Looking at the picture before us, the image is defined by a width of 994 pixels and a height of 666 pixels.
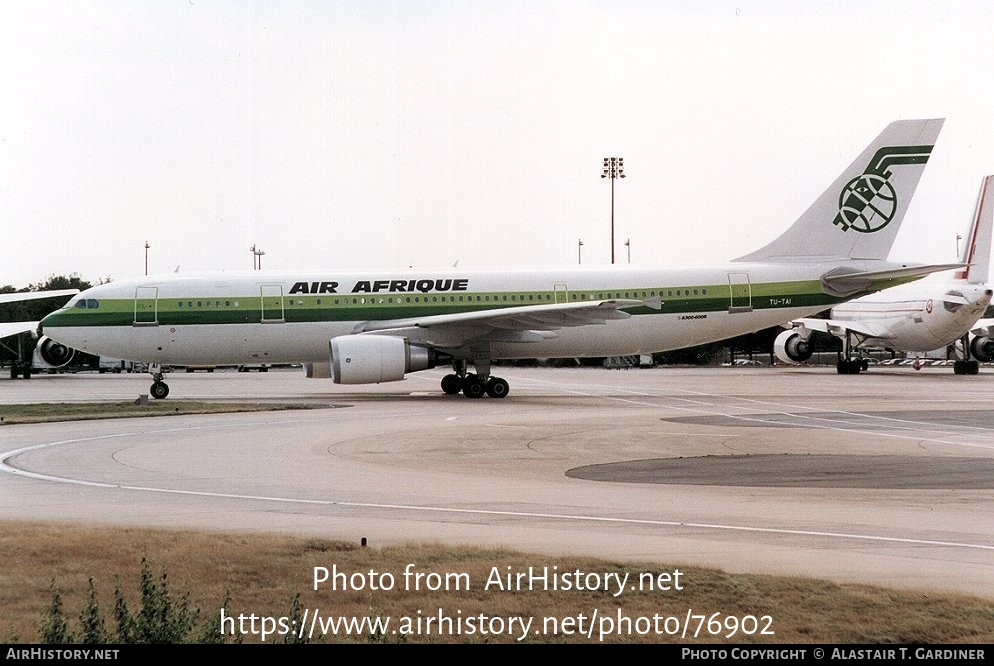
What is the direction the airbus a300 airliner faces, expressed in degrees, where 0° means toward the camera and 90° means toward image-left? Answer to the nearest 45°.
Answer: approximately 90°
